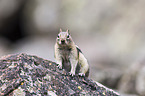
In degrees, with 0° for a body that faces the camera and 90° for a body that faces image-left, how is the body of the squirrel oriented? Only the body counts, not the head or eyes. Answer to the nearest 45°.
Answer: approximately 45°
